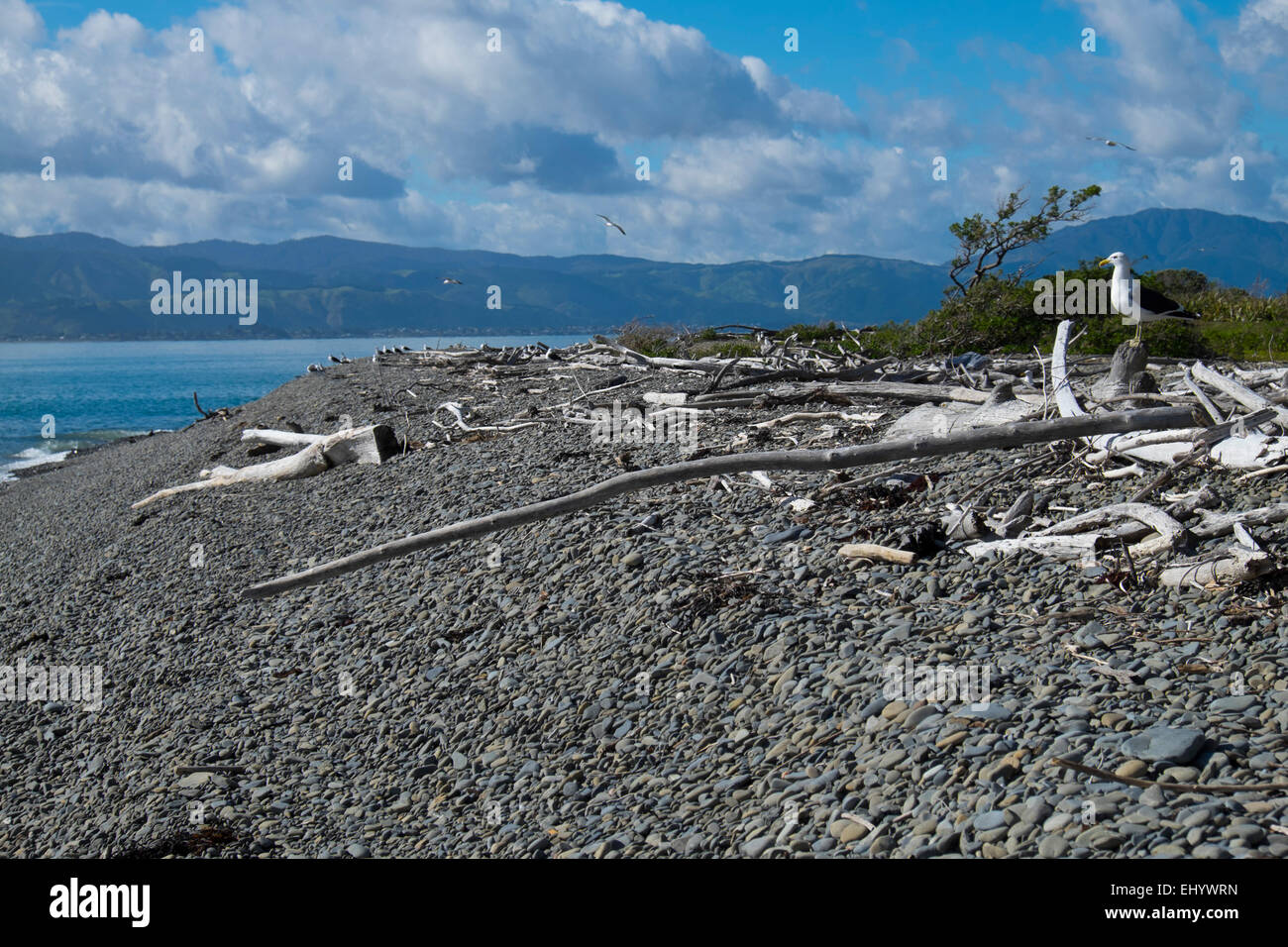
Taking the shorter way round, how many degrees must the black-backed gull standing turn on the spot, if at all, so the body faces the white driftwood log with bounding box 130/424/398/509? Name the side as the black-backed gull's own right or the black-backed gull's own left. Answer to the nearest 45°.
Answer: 0° — it already faces it

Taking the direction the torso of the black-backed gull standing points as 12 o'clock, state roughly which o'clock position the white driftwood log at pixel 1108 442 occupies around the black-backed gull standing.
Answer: The white driftwood log is roughly at 9 o'clock from the black-backed gull standing.

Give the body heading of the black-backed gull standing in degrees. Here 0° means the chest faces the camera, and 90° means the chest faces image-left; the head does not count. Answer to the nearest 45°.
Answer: approximately 90°

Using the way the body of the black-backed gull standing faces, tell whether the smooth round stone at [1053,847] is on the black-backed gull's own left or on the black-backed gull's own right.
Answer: on the black-backed gull's own left

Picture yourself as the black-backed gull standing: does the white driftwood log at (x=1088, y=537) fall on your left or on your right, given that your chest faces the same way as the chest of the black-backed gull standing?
on your left

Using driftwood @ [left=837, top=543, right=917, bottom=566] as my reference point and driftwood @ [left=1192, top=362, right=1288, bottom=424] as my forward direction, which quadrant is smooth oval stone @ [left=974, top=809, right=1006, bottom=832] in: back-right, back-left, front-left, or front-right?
back-right

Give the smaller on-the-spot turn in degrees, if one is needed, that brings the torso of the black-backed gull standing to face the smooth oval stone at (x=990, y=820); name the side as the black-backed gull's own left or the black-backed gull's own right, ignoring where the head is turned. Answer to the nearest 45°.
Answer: approximately 90° to the black-backed gull's own left

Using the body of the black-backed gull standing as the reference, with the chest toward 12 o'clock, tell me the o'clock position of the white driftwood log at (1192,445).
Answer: The white driftwood log is roughly at 9 o'clock from the black-backed gull standing.

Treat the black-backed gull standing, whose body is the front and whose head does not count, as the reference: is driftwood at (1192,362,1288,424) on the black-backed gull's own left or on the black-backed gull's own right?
on the black-backed gull's own left

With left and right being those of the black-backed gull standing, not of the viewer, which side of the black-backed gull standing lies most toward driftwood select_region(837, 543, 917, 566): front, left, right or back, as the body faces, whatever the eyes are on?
left
